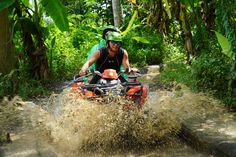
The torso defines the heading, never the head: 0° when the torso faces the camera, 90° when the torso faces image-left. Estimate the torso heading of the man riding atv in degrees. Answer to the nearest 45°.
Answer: approximately 0°

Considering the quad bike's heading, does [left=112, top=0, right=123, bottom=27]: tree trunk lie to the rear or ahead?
to the rear

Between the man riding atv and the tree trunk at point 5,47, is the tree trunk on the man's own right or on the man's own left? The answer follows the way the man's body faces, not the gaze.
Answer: on the man's own right

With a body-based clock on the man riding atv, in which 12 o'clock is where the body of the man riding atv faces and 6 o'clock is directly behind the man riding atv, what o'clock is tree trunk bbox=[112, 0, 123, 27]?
The tree trunk is roughly at 6 o'clock from the man riding atv.

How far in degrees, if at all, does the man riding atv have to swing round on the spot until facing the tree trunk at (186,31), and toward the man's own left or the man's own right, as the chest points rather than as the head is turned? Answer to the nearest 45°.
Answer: approximately 135° to the man's own left

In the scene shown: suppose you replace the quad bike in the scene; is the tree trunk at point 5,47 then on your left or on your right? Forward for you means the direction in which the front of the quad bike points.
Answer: on your right

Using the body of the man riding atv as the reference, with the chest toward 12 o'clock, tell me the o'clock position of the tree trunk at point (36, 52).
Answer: The tree trunk is roughly at 5 o'clock from the man riding atv.
